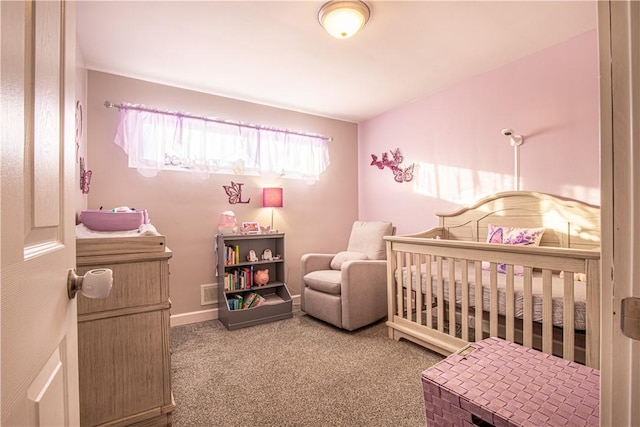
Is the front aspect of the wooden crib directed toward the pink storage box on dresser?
yes

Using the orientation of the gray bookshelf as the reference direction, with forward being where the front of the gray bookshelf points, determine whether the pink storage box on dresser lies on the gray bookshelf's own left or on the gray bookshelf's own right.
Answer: on the gray bookshelf's own right

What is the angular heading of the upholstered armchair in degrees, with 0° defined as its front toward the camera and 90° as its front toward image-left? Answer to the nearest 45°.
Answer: approximately 45°

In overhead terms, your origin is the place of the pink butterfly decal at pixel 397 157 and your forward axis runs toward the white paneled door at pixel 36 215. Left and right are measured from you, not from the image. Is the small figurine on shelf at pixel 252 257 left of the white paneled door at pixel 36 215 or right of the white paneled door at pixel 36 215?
right

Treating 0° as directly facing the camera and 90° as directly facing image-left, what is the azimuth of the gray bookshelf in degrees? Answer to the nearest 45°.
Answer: approximately 315°

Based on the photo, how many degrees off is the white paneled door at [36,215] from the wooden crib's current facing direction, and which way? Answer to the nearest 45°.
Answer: approximately 45° to its left

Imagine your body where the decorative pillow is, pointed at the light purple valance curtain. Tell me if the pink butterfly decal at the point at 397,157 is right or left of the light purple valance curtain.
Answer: right
